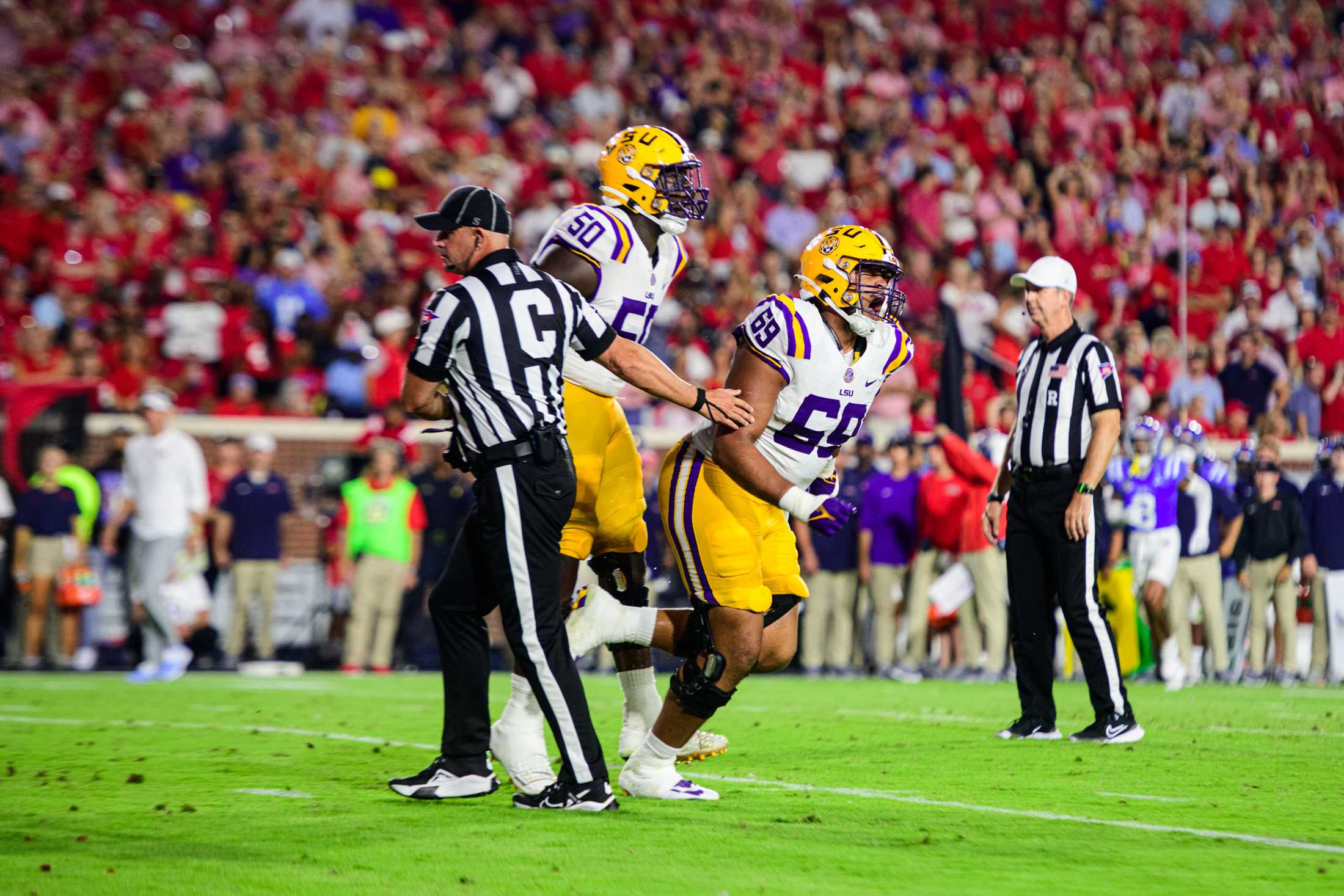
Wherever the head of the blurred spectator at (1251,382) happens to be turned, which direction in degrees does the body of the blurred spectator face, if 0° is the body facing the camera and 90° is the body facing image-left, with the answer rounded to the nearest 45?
approximately 0°

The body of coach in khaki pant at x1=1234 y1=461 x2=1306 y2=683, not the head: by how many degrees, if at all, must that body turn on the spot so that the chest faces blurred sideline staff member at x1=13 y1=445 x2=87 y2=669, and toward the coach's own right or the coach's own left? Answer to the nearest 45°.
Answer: approximately 90° to the coach's own right

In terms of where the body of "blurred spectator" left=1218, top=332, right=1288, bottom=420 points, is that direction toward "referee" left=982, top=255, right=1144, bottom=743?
yes

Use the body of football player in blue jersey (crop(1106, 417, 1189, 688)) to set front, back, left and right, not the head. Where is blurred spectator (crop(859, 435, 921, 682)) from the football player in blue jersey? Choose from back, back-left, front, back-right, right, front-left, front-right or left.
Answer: right

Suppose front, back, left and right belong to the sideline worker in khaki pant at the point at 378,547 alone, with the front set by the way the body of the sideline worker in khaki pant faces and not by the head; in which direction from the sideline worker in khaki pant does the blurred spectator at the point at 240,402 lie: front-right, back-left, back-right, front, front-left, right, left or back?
back-right

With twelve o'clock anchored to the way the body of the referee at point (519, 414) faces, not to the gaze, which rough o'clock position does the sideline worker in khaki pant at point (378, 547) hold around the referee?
The sideline worker in khaki pant is roughly at 1 o'clock from the referee.

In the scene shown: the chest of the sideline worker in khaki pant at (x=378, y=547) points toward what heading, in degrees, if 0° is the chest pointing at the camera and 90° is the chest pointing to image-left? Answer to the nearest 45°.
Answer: approximately 0°

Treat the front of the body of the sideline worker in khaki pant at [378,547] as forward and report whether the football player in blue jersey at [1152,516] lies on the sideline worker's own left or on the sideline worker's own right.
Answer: on the sideline worker's own left
